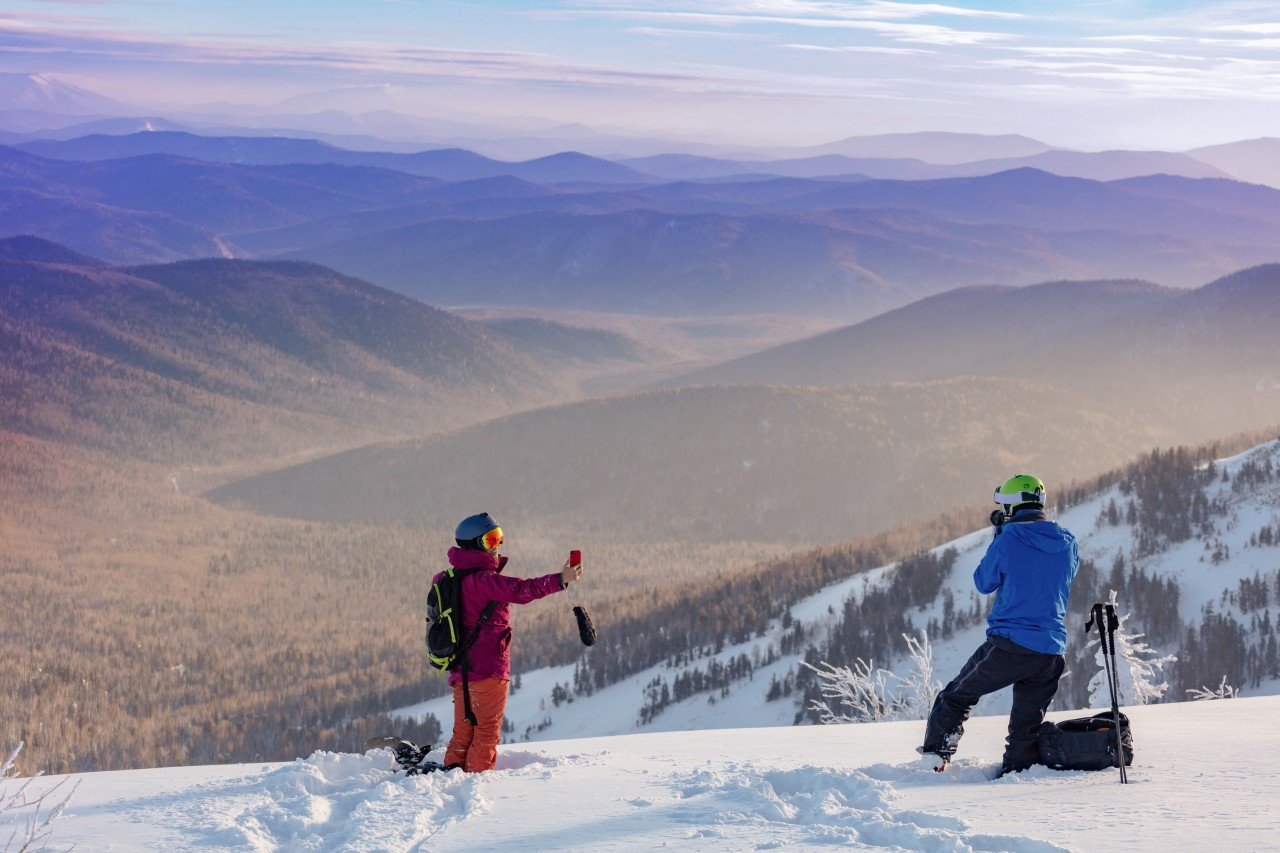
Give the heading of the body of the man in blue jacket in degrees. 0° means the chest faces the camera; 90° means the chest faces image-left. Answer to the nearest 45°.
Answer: approximately 135°

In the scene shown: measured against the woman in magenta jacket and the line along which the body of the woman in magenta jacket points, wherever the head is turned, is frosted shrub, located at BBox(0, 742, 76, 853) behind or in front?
behind

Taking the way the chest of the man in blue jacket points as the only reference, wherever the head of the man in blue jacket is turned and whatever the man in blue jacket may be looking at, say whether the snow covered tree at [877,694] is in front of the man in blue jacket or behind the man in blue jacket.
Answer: in front

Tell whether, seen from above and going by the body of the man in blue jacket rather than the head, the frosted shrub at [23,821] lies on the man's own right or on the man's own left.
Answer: on the man's own left

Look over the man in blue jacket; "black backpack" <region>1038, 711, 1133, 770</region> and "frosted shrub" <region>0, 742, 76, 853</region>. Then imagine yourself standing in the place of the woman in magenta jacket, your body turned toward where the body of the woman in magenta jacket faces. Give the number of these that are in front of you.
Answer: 2

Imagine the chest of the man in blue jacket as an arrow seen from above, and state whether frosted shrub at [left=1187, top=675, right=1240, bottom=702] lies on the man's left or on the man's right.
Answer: on the man's right

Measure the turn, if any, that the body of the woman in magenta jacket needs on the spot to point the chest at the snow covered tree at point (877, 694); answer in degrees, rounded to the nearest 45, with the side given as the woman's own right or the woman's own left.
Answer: approximately 45° to the woman's own left

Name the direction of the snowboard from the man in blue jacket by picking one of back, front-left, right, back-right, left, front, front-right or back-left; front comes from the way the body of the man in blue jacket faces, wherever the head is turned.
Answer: front-left

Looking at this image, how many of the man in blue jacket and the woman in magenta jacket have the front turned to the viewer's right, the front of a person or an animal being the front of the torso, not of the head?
1

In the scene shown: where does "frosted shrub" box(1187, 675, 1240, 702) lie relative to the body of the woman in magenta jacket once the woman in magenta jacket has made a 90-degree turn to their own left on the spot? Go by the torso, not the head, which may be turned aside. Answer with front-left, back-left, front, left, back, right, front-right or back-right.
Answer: front-right

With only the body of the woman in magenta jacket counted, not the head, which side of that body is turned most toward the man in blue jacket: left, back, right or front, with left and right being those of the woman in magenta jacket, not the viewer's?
front

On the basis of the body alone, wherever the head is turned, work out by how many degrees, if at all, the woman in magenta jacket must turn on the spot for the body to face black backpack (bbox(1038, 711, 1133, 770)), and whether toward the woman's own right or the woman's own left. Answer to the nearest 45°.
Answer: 0° — they already face it

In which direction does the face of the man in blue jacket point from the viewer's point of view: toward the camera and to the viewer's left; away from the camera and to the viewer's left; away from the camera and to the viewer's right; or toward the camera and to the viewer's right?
away from the camera and to the viewer's left

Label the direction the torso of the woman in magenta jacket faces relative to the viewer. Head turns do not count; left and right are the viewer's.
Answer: facing to the right of the viewer
